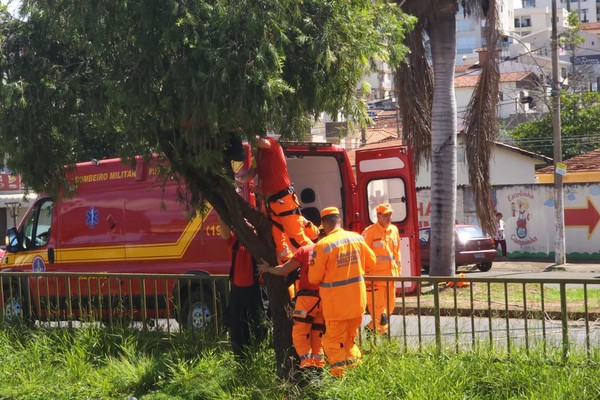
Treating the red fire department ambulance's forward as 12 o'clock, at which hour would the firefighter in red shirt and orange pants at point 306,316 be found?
The firefighter in red shirt and orange pants is roughly at 7 o'clock from the red fire department ambulance.

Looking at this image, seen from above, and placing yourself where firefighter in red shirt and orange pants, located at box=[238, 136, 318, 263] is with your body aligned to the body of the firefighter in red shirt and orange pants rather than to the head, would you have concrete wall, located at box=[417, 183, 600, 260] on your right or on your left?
on your right

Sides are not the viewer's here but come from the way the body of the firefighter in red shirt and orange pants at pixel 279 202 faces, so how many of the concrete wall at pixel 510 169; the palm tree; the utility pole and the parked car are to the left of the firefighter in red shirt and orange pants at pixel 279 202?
0

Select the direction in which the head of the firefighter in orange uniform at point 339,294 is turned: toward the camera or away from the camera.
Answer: away from the camera

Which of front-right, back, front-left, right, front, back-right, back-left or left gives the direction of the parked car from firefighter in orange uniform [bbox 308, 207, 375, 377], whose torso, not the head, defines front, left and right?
front-right

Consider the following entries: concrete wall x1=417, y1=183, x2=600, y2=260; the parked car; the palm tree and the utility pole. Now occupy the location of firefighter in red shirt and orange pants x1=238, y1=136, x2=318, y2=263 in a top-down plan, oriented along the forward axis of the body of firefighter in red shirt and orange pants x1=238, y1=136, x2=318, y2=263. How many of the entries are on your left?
0

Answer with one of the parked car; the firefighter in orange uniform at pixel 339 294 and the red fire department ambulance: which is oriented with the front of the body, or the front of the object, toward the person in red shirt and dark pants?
the firefighter in orange uniform

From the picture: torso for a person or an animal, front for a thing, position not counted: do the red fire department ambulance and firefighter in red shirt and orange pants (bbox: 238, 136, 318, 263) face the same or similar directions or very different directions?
same or similar directions

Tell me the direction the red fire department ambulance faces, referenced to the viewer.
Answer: facing away from the viewer and to the left of the viewer

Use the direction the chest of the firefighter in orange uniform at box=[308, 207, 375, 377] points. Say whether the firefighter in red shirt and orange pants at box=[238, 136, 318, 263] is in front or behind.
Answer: in front

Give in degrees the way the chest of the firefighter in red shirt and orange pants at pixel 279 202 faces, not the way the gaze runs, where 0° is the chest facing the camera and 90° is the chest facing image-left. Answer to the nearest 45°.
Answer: approximately 135°
